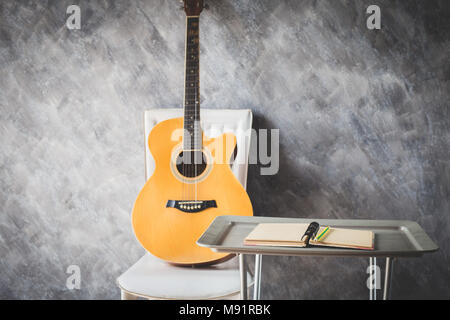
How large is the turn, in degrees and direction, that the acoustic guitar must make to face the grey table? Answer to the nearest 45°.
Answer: approximately 45° to its left

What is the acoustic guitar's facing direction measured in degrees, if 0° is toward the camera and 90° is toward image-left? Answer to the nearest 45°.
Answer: approximately 0°

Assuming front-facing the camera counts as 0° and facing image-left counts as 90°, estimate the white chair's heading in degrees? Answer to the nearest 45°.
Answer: approximately 0°
